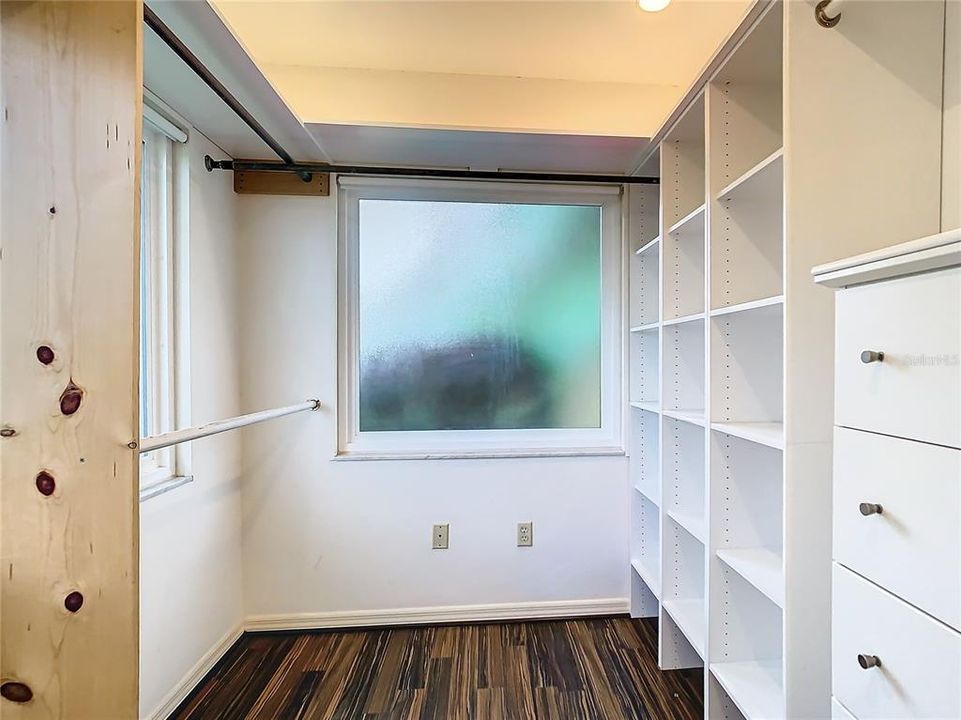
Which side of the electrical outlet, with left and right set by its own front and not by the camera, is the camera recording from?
front

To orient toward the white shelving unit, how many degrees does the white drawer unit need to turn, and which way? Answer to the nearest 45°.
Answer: approximately 90° to its right

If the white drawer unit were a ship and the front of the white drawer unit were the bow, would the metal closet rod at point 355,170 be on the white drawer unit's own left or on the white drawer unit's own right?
on the white drawer unit's own right

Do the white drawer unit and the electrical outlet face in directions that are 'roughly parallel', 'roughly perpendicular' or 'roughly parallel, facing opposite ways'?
roughly perpendicular

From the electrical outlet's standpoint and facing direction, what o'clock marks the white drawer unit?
The white drawer unit is roughly at 11 o'clock from the electrical outlet.

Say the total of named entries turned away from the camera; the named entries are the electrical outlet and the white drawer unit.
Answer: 0

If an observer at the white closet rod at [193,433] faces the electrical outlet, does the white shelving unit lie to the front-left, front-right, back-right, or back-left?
front-right

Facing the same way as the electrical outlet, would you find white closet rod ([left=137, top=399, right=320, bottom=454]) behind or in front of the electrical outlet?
in front

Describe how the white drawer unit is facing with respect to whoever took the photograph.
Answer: facing the viewer and to the left of the viewer
